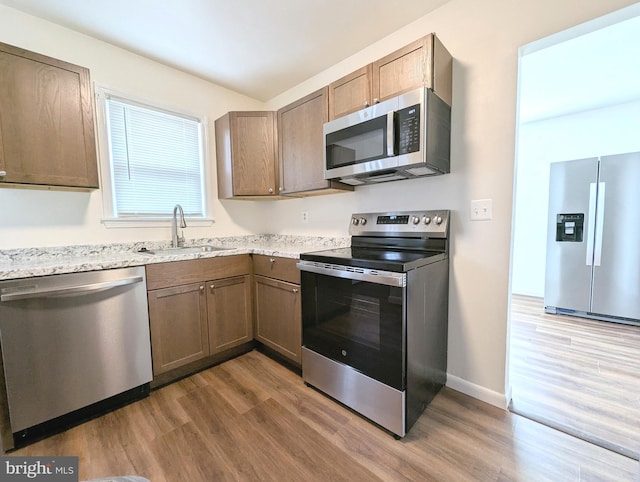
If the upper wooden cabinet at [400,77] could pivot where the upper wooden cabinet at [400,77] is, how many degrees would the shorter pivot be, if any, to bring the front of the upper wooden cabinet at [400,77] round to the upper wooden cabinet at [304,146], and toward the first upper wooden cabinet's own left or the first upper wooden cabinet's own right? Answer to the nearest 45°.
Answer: approximately 90° to the first upper wooden cabinet's own right

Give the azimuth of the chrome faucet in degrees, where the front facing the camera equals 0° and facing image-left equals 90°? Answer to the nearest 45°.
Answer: approximately 315°

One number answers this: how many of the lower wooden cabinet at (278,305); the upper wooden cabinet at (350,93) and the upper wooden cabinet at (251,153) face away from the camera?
0

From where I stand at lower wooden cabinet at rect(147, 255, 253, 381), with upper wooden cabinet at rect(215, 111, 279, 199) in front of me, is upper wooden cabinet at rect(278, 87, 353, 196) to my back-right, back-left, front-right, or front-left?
front-right

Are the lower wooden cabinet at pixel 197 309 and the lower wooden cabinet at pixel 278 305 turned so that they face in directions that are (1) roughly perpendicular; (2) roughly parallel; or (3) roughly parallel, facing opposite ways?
roughly perpendicular

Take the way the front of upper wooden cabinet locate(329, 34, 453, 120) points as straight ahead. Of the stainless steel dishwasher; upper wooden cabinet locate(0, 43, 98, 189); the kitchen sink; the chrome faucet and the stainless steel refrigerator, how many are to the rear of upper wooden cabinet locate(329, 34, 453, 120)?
1

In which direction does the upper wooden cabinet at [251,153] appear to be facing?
toward the camera

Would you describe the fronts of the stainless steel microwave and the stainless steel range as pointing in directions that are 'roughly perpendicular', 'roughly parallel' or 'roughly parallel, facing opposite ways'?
roughly parallel

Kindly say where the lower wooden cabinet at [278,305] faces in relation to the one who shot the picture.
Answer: facing the viewer and to the left of the viewer

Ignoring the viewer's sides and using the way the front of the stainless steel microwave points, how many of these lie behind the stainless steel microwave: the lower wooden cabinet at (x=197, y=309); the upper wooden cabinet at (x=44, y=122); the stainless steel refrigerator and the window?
1

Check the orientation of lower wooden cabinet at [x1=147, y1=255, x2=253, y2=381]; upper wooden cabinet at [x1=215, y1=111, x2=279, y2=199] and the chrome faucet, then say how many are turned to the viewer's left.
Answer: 0
